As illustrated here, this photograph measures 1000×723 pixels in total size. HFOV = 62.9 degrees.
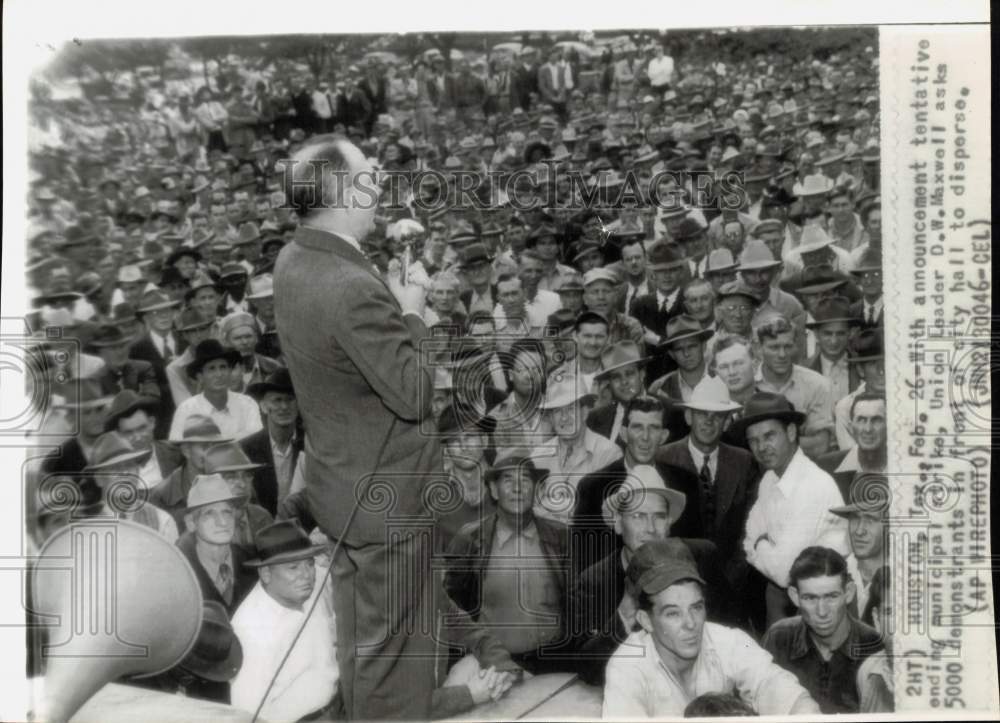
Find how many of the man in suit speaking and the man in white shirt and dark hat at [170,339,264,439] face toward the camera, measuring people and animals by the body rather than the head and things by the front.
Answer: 1

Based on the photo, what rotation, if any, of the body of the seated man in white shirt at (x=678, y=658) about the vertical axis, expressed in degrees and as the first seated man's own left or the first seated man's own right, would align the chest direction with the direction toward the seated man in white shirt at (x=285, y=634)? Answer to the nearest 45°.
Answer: approximately 135° to the first seated man's own right

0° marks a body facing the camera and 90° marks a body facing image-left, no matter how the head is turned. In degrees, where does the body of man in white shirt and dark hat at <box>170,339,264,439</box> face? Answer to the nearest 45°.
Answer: approximately 0°

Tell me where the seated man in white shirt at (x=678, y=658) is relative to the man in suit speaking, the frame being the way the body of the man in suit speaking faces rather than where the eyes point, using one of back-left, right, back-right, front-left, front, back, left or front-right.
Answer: front-right

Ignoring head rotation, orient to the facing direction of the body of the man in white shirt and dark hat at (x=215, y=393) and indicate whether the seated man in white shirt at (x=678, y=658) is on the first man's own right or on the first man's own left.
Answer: on the first man's own left

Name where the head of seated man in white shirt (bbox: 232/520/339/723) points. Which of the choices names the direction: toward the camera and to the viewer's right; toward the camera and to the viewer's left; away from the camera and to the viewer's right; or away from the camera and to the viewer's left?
toward the camera and to the viewer's right

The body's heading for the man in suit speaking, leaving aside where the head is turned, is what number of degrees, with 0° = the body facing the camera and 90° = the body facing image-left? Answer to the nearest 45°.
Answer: approximately 225°

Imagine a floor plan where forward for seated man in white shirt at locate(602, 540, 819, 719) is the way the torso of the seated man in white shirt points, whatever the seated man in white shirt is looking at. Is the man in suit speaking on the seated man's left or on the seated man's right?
on the seated man's right
